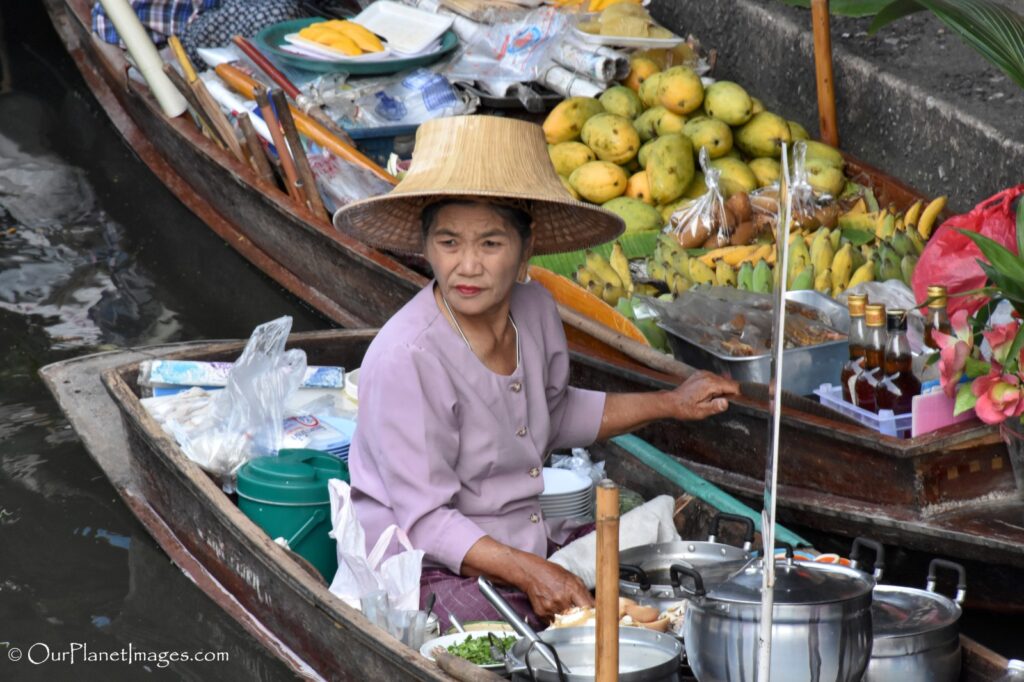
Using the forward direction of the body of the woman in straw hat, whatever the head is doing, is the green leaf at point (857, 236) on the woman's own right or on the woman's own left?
on the woman's own left

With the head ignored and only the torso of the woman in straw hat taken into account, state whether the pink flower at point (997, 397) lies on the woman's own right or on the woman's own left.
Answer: on the woman's own left

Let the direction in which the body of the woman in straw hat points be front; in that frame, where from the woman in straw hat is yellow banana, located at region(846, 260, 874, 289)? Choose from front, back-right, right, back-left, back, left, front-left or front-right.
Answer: left

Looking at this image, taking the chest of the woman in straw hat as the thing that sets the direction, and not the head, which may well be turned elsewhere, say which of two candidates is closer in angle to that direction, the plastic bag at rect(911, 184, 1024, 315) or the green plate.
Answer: the plastic bag

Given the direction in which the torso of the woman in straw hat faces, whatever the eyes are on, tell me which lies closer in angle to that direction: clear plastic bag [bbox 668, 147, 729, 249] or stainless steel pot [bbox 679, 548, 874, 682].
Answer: the stainless steel pot

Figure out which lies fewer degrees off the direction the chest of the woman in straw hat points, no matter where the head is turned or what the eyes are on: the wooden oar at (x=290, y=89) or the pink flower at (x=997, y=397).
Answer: the pink flower

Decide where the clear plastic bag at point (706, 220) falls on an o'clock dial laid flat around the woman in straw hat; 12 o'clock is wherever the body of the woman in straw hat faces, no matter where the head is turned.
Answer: The clear plastic bag is roughly at 8 o'clock from the woman in straw hat.

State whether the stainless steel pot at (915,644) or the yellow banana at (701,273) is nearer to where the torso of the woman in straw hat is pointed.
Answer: the stainless steel pot

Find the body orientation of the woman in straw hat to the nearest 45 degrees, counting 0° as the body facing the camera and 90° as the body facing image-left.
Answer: approximately 315°

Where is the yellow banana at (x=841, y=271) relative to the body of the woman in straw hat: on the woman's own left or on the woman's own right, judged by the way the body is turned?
on the woman's own left

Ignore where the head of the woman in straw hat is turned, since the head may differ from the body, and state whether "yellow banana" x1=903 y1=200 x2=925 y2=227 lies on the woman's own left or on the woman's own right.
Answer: on the woman's own left
